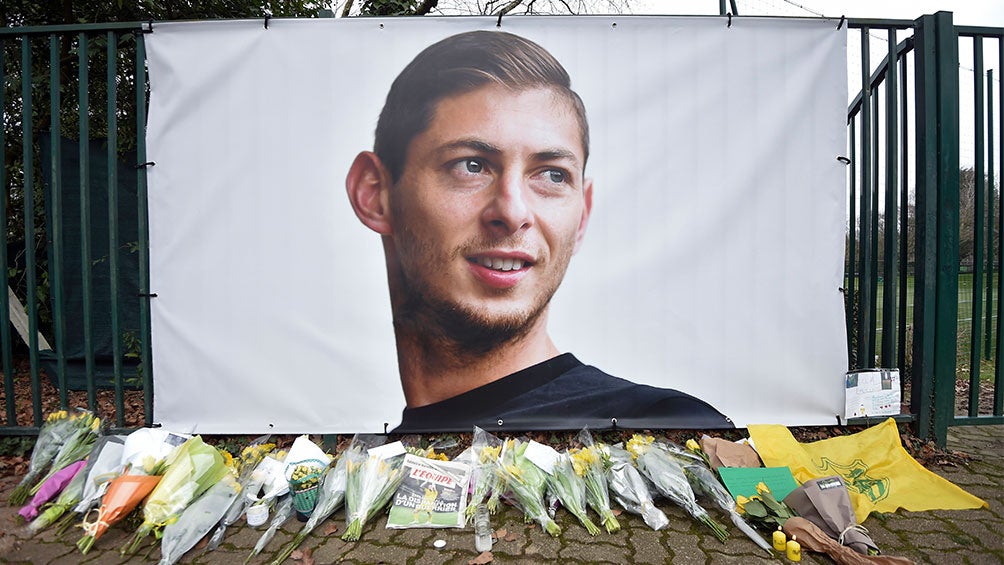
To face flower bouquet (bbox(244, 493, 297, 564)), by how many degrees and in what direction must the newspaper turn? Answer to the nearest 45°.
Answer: approximately 90° to its right

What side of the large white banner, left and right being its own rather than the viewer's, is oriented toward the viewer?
front

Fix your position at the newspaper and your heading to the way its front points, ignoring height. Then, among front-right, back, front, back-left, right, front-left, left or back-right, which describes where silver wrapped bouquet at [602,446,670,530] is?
left

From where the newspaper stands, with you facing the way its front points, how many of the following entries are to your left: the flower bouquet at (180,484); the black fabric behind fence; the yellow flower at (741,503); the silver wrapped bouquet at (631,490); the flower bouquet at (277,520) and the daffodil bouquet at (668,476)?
3

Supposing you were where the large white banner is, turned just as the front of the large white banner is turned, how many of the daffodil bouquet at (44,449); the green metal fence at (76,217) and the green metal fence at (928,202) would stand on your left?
1

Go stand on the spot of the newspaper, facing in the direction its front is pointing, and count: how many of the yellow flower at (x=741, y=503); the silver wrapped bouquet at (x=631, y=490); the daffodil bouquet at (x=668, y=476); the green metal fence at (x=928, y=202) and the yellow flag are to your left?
5

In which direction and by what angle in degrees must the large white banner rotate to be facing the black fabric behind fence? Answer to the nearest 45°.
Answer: approximately 90° to its right

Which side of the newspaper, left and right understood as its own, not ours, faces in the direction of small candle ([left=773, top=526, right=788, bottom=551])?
left

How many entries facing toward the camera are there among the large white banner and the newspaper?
2

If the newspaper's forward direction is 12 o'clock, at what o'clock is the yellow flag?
The yellow flag is roughly at 9 o'clock from the newspaper.

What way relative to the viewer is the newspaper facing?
toward the camera
